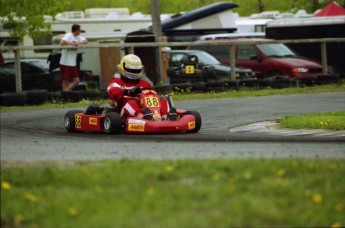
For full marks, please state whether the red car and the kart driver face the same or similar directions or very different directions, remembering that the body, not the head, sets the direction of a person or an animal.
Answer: same or similar directions

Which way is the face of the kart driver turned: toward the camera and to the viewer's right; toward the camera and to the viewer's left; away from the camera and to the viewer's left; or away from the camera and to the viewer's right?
toward the camera and to the viewer's right

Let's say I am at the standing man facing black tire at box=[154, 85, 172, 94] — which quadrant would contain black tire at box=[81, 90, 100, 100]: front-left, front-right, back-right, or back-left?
front-right

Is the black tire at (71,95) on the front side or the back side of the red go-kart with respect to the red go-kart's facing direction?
on the back side

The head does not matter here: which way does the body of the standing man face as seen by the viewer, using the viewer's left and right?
facing the viewer and to the right of the viewer

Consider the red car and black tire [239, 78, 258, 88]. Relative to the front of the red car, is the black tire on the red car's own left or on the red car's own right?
on the red car's own right

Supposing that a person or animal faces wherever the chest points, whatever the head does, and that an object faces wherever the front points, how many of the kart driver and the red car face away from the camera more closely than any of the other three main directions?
0

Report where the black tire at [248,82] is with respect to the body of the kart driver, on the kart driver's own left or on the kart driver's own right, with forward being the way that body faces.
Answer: on the kart driver's own left

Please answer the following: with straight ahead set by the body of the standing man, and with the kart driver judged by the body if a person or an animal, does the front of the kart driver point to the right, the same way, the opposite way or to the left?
the same way

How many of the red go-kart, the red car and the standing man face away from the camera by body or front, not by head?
0

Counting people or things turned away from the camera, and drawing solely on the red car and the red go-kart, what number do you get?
0

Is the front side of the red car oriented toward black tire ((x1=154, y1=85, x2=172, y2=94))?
no

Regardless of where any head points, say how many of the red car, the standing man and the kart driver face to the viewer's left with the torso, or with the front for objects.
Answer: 0

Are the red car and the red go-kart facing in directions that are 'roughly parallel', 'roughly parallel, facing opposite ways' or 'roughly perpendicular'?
roughly parallel
